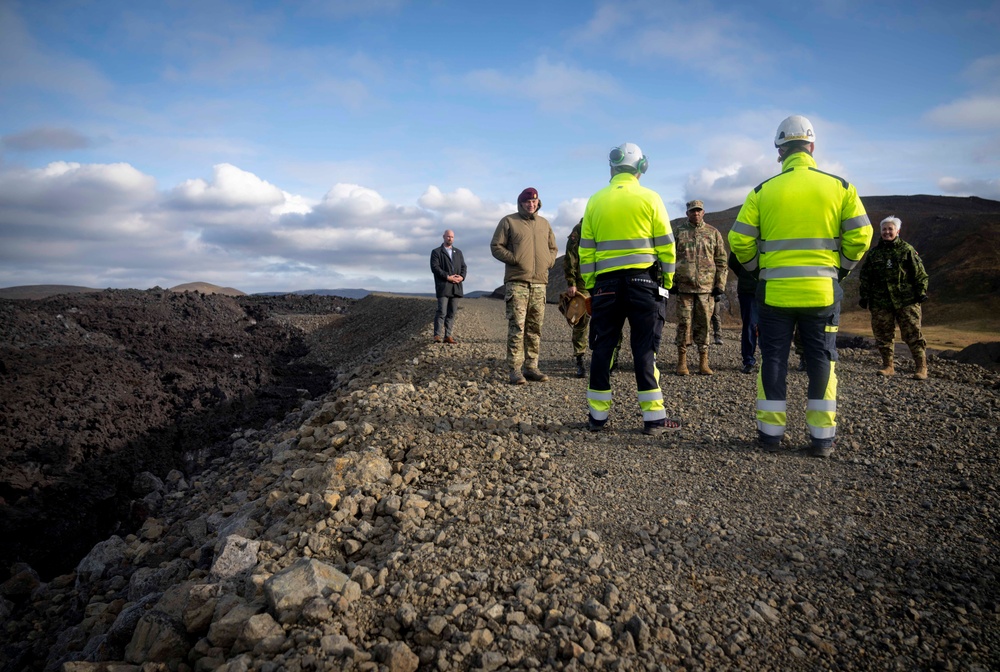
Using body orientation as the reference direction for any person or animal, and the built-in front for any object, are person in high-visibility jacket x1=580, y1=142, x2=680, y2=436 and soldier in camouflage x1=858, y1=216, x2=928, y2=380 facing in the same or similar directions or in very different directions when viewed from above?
very different directions

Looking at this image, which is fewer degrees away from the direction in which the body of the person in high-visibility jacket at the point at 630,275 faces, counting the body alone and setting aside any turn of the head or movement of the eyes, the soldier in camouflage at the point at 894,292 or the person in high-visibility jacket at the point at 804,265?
the soldier in camouflage

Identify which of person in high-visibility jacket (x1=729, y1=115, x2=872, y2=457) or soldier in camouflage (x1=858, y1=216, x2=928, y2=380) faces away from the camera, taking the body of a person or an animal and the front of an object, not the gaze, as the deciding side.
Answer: the person in high-visibility jacket

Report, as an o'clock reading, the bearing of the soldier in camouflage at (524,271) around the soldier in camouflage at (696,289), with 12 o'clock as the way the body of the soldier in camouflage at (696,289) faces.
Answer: the soldier in camouflage at (524,271) is roughly at 2 o'clock from the soldier in camouflage at (696,289).

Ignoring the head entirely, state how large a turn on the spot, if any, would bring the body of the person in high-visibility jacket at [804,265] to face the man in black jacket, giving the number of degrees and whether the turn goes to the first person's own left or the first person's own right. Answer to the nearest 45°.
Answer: approximately 45° to the first person's own left

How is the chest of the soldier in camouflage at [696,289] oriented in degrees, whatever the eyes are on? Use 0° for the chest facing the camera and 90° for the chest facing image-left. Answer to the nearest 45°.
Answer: approximately 0°

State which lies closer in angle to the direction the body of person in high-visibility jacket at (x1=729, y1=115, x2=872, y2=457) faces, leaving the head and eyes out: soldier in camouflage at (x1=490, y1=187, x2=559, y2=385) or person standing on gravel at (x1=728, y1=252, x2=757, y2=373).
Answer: the person standing on gravel

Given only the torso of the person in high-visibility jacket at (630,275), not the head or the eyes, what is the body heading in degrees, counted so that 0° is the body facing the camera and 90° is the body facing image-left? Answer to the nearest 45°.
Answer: approximately 180°

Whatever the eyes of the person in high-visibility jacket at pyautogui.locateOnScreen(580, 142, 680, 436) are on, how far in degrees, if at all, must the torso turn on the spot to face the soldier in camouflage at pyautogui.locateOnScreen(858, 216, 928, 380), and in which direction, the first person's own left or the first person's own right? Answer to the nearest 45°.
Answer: approximately 45° to the first person's own right

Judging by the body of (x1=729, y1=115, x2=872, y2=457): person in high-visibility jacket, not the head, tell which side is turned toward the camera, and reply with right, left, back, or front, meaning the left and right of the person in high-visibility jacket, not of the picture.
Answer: back

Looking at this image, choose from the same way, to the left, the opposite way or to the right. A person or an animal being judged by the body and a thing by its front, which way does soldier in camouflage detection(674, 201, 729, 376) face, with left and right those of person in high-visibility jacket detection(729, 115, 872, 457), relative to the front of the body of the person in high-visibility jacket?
the opposite way
